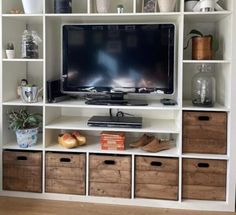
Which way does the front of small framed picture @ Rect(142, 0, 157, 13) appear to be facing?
toward the camera

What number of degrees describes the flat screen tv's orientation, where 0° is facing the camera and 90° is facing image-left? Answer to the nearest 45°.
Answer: approximately 0°

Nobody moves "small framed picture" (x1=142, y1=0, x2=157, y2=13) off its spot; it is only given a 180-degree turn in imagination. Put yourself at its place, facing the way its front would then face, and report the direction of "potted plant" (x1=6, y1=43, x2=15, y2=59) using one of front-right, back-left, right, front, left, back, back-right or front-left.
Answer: left

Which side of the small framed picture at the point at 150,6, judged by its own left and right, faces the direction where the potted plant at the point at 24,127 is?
right

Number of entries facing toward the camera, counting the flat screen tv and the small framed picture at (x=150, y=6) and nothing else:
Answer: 2

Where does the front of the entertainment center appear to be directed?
toward the camera
